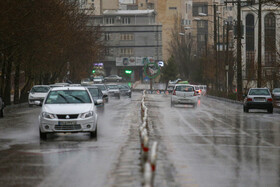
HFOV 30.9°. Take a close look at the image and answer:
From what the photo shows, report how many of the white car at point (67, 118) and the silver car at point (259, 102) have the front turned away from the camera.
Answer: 1

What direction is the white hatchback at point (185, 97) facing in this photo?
away from the camera

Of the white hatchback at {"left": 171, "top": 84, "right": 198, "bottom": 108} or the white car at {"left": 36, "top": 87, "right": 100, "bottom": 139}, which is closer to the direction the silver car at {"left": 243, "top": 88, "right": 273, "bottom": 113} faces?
the white hatchback

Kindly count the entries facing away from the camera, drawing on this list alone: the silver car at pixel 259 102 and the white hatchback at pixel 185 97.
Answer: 2

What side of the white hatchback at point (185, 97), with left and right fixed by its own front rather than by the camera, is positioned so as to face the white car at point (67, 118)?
back

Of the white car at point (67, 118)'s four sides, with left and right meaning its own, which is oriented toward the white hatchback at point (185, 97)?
back

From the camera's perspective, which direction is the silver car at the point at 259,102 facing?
away from the camera

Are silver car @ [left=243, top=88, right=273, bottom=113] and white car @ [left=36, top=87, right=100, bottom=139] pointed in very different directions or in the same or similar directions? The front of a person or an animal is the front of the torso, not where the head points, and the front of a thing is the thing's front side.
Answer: very different directions

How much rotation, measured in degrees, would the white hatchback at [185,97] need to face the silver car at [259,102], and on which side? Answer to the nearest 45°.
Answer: approximately 135° to its right

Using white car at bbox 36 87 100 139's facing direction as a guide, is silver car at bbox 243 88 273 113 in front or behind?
behind

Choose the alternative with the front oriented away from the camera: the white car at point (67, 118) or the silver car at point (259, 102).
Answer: the silver car at point (259, 102)

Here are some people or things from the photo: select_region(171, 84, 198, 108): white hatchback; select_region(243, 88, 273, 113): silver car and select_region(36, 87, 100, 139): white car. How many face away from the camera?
2

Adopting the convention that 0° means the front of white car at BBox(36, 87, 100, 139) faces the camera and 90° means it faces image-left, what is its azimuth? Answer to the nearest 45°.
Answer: approximately 0°

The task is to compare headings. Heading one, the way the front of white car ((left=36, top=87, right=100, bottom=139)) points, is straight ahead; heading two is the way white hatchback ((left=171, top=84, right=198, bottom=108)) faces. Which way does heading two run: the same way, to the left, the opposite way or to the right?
the opposite way
